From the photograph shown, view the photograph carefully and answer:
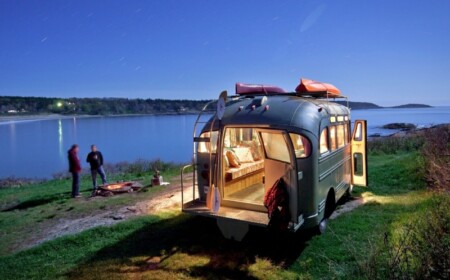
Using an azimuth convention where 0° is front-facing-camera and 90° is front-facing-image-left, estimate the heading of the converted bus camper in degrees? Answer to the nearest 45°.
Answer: approximately 225°

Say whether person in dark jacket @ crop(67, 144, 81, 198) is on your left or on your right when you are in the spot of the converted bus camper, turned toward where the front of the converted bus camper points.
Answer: on your left

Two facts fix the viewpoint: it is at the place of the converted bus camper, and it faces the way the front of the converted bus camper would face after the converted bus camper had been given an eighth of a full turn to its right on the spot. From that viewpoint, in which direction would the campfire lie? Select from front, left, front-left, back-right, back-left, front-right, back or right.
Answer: back-left
